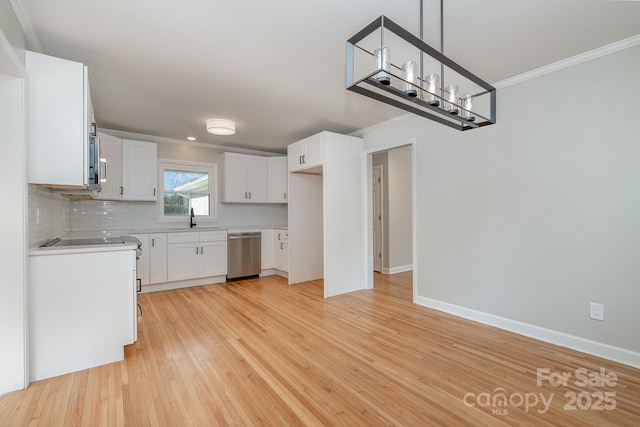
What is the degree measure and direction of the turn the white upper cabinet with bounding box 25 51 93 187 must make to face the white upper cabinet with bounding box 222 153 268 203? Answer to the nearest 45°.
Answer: approximately 45° to its left

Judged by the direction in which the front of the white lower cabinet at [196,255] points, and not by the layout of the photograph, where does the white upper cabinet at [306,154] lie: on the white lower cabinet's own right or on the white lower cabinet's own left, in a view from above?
on the white lower cabinet's own left

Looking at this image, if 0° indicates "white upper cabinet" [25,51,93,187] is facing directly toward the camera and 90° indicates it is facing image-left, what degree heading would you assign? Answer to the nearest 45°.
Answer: approximately 270°

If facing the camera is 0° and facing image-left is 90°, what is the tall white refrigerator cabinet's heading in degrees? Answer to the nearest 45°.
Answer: approximately 45°

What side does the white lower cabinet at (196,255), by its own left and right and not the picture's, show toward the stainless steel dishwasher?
left

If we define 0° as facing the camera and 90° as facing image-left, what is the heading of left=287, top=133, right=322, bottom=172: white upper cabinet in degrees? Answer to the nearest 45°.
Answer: approximately 45°

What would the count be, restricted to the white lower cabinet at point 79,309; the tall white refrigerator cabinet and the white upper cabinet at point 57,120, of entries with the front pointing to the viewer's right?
2

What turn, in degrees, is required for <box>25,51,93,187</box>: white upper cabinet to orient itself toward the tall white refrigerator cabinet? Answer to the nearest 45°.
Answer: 0° — it already faces it
